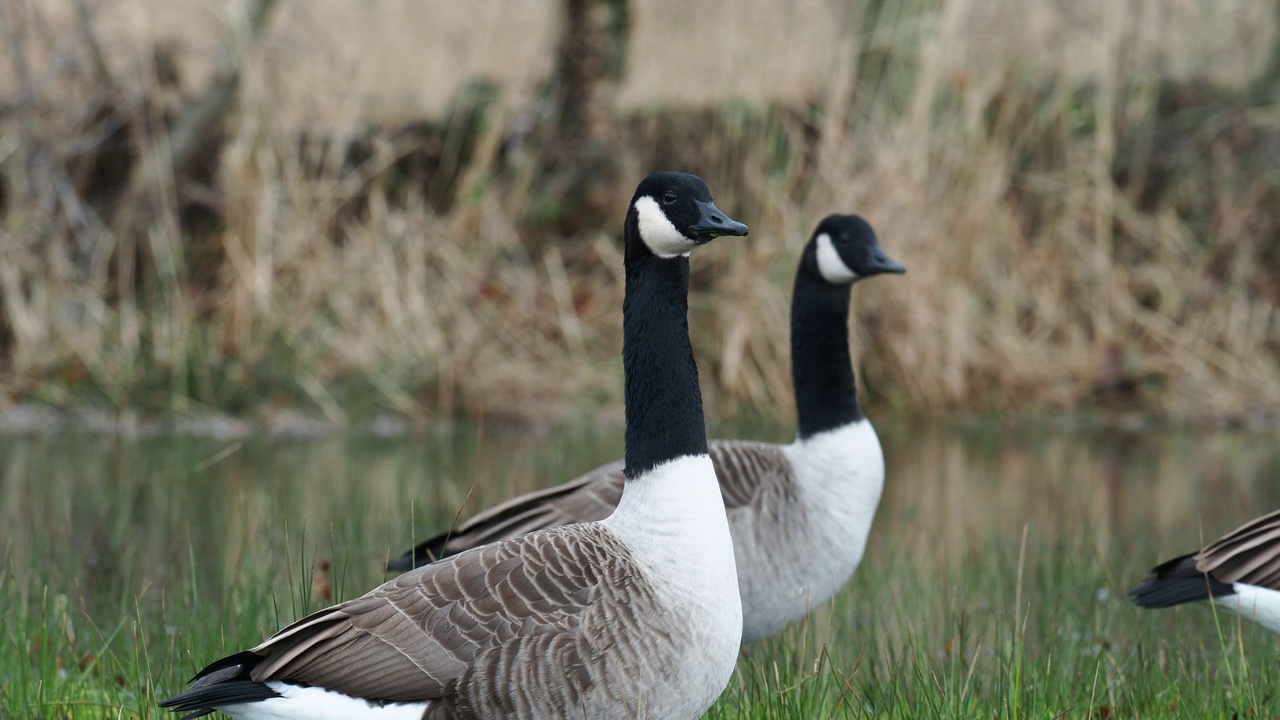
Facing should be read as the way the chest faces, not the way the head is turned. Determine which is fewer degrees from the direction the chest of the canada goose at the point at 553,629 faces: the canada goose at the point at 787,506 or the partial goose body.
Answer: the partial goose body

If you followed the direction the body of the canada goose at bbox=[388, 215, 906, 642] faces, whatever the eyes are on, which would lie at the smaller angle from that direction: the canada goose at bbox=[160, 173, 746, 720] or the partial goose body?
the partial goose body

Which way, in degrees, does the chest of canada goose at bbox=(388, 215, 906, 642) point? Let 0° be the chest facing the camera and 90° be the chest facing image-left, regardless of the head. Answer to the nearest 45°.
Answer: approximately 270°

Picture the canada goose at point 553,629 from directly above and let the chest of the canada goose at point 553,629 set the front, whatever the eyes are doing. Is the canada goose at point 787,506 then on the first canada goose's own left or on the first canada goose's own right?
on the first canada goose's own left

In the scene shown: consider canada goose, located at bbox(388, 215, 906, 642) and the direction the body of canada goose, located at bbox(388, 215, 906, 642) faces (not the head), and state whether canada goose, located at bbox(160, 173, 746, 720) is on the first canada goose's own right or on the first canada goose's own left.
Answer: on the first canada goose's own right

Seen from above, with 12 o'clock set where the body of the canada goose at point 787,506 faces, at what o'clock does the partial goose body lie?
The partial goose body is roughly at 1 o'clock from the canada goose.

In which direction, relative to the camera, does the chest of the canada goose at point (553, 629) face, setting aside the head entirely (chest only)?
to the viewer's right

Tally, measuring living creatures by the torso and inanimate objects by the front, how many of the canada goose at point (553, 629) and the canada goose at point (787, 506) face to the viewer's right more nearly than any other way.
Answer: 2
